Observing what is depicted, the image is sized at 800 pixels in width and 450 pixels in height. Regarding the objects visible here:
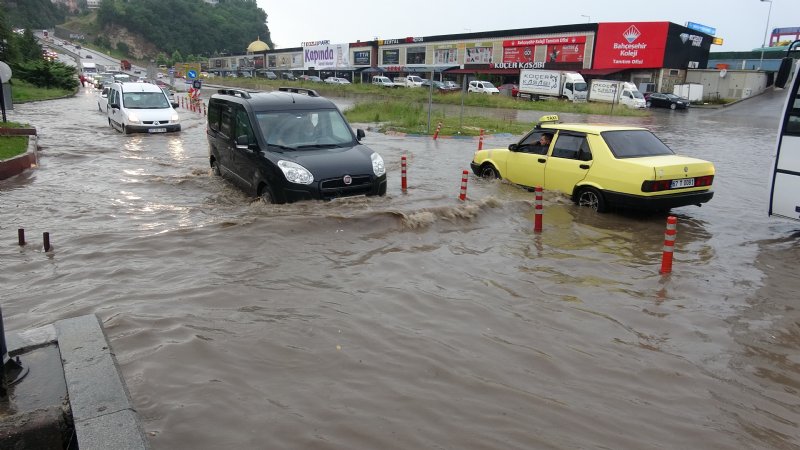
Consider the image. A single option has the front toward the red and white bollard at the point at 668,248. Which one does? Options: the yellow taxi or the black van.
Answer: the black van

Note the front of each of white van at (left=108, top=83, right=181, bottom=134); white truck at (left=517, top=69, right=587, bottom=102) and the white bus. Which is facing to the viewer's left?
the white bus

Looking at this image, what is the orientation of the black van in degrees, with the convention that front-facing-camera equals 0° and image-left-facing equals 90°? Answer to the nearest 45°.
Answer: approximately 315°

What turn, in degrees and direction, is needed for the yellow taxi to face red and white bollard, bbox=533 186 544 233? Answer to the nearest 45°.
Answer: approximately 90° to its left

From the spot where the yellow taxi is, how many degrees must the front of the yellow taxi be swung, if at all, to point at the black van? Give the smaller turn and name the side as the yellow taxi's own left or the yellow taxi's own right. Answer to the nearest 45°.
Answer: approximately 45° to the yellow taxi's own left

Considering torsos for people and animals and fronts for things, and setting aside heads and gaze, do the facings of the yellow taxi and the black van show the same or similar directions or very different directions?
very different directions

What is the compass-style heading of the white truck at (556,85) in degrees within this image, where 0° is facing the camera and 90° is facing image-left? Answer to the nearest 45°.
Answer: approximately 315°

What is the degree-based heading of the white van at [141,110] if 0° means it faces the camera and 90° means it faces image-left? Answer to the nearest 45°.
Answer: approximately 315°

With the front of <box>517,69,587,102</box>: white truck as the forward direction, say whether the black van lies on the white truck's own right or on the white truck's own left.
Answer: on the white truck's own right

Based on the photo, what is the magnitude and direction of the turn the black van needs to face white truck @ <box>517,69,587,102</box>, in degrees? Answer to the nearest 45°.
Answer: approximately 90° to its left

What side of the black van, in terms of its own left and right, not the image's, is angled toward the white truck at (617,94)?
left

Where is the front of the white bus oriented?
to the viewer's left

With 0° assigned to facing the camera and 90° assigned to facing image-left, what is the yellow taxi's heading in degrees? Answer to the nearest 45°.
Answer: approximately 135°
